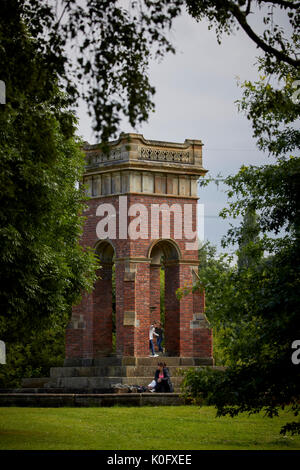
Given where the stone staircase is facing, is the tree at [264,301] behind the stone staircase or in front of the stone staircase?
in front

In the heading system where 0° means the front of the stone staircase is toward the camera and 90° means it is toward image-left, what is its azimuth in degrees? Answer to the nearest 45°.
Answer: approximately 0°

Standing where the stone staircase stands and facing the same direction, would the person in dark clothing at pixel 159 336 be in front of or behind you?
behind

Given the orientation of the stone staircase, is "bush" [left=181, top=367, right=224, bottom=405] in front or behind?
in front
